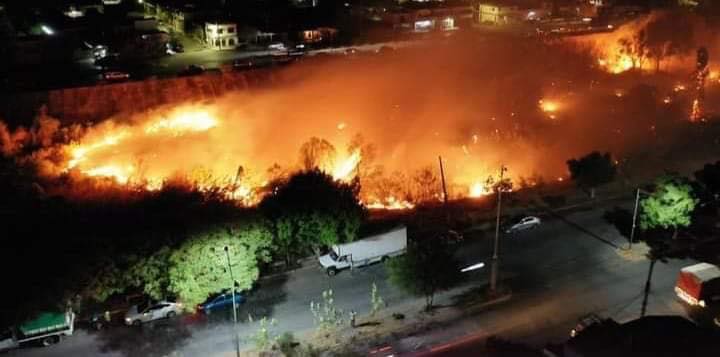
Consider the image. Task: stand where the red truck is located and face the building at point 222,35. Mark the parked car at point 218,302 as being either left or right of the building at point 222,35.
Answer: left

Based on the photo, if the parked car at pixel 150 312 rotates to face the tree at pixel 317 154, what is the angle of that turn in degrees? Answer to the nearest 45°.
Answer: approximately 180°

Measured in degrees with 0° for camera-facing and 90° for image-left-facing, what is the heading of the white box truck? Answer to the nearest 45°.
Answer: approximately 45°

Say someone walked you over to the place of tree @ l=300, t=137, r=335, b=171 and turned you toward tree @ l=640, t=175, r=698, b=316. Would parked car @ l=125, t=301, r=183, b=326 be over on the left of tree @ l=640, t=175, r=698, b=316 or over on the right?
right

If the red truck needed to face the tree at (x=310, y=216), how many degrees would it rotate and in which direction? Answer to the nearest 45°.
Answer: approximately 135° to its left
